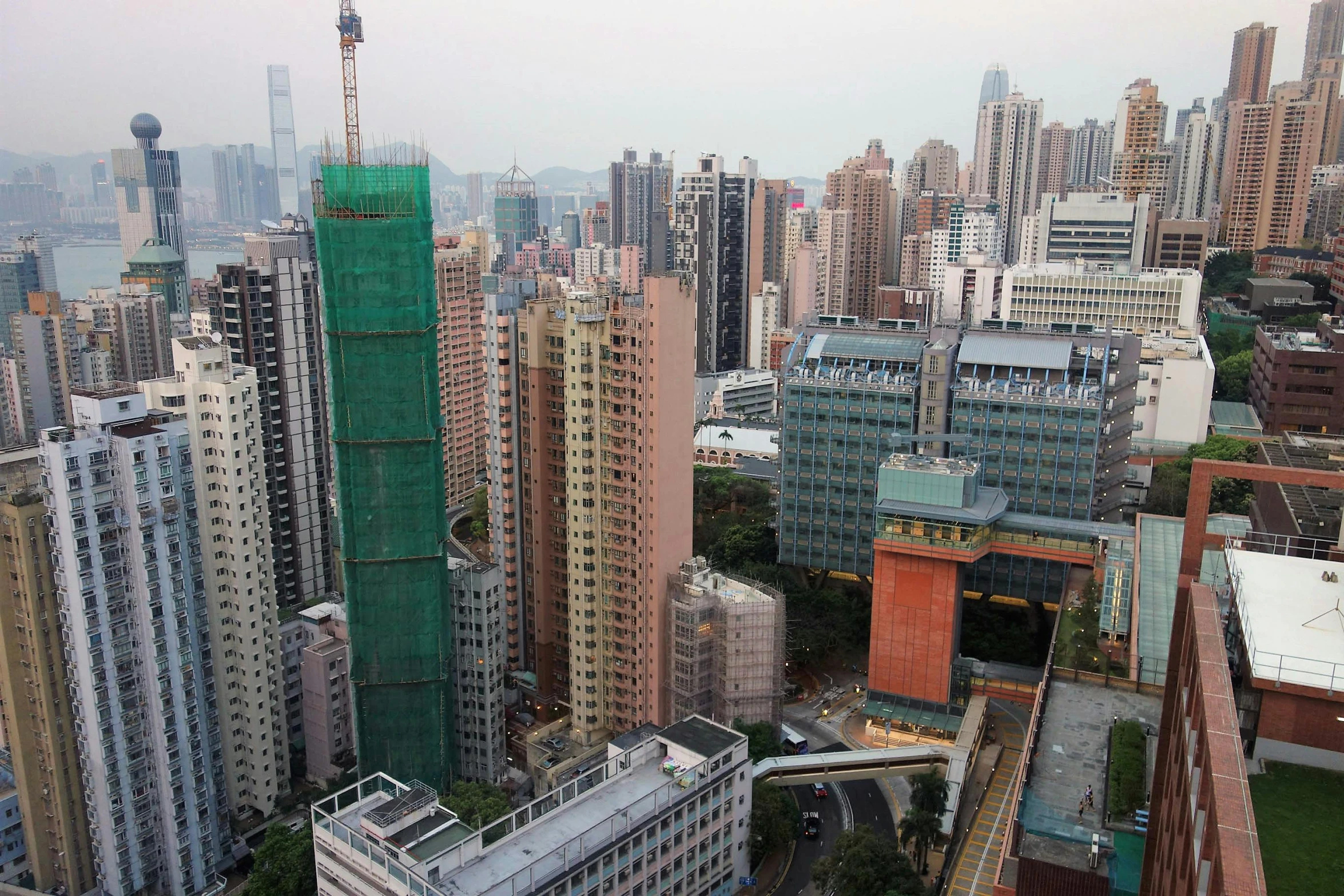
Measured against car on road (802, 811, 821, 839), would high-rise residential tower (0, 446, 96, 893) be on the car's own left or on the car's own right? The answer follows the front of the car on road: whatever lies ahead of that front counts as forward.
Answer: on the car's own left

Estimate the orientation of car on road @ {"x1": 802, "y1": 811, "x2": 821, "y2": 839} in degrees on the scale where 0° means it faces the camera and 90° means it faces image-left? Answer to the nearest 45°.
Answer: approximately 180°

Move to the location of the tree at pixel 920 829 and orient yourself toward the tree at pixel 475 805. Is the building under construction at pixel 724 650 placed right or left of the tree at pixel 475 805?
right

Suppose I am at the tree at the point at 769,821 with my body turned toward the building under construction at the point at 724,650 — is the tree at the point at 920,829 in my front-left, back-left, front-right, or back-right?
back-right

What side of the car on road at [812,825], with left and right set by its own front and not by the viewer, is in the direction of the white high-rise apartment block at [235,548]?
left

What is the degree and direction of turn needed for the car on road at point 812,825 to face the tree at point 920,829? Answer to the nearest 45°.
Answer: approximately 135° to its right

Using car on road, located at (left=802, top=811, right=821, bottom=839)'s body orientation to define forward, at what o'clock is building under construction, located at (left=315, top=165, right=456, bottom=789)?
The building under construction is roughly at 9 o'clock from the car on road.

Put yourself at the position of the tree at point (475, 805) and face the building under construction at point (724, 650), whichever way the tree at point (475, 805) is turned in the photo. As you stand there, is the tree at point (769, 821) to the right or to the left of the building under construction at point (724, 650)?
right

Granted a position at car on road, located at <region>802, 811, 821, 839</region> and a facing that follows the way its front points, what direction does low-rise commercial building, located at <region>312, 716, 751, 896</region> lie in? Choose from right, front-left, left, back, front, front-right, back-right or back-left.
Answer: back-left

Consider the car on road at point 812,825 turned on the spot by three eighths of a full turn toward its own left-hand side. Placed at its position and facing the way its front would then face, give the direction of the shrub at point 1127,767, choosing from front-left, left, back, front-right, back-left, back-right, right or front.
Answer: left
